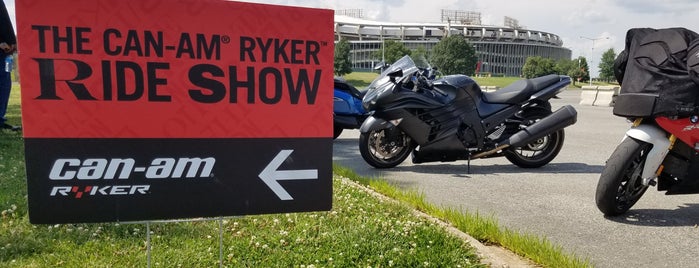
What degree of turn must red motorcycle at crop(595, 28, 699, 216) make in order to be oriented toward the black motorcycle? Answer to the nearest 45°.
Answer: approximately 90° to its right

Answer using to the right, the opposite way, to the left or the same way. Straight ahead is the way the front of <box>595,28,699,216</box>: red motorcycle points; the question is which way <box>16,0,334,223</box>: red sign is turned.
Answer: to the left

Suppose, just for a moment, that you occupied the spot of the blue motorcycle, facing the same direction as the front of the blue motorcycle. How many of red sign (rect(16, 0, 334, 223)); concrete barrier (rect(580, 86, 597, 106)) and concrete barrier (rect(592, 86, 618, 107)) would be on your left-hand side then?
1

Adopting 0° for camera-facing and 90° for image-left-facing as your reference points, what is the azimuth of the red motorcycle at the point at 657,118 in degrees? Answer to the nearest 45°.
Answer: approximately 45°

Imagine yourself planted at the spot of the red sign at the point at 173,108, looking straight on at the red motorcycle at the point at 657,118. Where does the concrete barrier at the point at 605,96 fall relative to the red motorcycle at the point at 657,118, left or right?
left

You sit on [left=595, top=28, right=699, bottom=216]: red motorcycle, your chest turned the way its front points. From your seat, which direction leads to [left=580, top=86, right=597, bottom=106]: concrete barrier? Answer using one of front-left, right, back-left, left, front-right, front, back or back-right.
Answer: back-right

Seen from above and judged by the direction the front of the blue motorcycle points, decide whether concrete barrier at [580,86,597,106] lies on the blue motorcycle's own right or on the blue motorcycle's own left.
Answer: on the blue motorcycle's own right

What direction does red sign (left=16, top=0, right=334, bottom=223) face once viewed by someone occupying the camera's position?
facing the viewer

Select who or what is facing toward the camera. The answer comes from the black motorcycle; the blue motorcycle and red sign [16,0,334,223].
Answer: the red sign

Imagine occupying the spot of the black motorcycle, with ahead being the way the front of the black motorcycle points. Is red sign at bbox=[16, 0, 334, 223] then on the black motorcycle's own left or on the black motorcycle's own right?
on the black motorcycle's own left

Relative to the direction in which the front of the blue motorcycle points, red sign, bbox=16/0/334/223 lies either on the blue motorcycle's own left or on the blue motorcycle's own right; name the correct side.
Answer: on the blue motorcycle's own left

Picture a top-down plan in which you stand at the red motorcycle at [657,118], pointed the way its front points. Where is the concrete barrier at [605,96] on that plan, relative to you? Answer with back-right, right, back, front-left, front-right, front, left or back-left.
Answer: back-right

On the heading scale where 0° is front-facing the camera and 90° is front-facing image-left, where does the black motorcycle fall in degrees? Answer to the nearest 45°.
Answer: approximately 90°

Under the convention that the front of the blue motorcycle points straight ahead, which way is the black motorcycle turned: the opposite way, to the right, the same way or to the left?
the same way

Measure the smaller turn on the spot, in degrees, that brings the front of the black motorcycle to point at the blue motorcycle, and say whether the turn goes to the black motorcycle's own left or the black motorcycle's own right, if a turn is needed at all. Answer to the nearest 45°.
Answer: approximately 45° to the black motorcycle's own right
